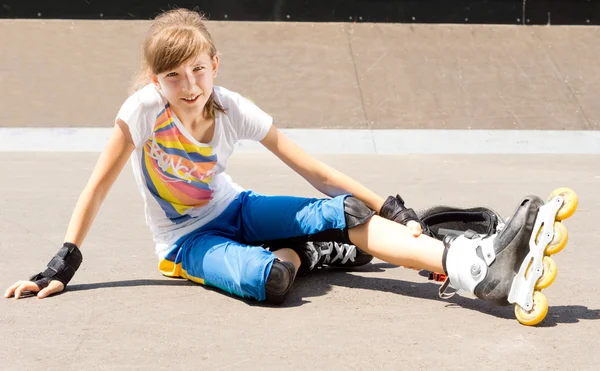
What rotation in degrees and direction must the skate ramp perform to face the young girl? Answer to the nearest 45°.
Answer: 0° — it already faces them

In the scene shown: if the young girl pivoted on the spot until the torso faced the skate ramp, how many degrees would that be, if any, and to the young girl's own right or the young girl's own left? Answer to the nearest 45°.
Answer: approximately 135° to the young girl's own left

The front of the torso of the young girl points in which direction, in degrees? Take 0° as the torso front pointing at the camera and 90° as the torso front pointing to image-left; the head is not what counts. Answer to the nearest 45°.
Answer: approximately 315°

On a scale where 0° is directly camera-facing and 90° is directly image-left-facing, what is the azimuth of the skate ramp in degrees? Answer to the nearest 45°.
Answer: approximately 0°
